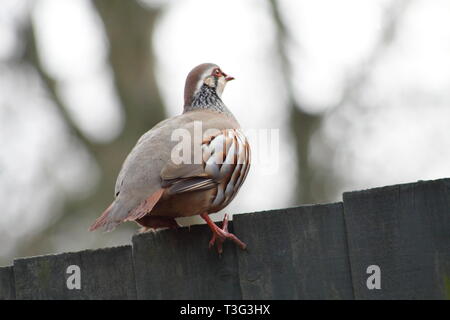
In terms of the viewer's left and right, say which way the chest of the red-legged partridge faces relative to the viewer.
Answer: facing away from the viewer and to the right of the viewer

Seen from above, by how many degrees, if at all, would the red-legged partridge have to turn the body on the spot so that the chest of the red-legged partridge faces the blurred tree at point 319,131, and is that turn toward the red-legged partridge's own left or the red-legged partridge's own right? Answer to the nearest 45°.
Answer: approximately 45° to the red-legged partridge's own left

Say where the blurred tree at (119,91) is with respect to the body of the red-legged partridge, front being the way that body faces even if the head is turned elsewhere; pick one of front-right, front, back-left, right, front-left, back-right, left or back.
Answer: front-left

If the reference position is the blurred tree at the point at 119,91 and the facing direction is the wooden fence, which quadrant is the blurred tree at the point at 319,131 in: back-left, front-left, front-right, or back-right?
front-left
